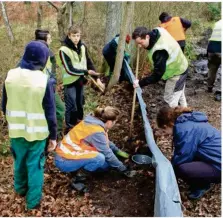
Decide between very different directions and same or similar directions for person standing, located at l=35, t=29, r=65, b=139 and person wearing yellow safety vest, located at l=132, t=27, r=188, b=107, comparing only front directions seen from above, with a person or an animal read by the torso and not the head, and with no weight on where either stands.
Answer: very different directions

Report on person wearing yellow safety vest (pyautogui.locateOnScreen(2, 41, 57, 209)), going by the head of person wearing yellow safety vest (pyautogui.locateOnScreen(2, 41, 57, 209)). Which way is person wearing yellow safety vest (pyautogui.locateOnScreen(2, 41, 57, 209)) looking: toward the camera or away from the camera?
away from the camera

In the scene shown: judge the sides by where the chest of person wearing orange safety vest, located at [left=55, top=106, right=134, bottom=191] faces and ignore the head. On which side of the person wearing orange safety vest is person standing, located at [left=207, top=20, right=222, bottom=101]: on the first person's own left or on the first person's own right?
on the first person's own left

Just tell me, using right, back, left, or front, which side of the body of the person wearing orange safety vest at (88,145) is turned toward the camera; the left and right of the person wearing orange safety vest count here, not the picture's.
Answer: right

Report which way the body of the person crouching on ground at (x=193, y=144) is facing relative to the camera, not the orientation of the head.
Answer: to the viewer's left

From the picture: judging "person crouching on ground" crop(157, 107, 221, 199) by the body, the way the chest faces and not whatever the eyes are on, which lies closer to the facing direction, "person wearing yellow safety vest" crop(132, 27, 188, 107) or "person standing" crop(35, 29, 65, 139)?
the person standing

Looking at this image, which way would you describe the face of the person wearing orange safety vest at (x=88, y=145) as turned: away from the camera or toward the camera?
away from the camera

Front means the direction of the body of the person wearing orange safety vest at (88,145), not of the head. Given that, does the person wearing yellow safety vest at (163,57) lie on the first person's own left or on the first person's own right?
on the first person's own left

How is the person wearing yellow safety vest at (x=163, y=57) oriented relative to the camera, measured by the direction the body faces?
to the viewer's left

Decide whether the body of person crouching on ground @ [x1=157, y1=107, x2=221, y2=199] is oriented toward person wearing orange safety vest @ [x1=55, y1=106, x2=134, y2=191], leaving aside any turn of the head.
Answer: yes

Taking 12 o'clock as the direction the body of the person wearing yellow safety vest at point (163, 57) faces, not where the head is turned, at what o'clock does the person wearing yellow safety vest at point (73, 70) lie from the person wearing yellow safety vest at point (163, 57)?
the person wearing yellow safety vest at point (73, 70) is roughly at 12 o'clock from the person wearing yellow safety vest at point (163, 57).

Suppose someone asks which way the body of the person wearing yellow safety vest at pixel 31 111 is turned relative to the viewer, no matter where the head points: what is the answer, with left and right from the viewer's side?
facing away from the viewer
